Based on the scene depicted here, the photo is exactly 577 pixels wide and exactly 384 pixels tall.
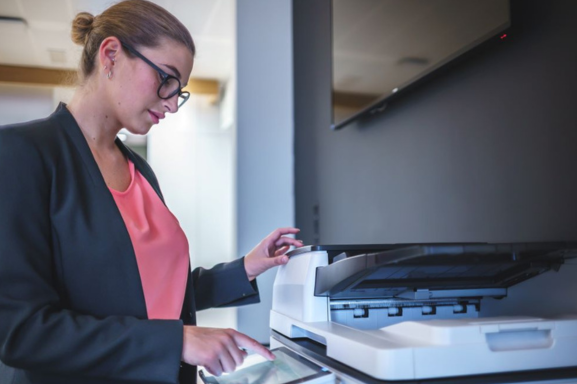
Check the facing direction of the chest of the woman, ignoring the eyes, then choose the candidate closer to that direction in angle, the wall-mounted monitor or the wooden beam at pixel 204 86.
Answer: the wall-mounted monitor

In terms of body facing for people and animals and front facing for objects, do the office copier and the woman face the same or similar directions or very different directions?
very different directions

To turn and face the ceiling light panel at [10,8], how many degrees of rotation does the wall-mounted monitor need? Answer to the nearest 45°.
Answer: approximately 90° to its right

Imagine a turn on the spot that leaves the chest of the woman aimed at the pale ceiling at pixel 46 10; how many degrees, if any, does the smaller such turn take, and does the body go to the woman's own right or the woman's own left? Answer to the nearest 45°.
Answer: approximately 135° to the woman's own left

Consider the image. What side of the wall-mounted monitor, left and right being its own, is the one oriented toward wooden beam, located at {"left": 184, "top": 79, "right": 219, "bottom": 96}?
right

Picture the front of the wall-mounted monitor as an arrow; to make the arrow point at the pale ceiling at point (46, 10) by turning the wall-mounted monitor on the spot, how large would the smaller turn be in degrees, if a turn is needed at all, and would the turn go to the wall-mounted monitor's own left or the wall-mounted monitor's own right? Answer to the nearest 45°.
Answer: approximately 90° to the wall-mounted monitor's own right

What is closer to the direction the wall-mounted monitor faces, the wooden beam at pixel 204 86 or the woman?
the woman

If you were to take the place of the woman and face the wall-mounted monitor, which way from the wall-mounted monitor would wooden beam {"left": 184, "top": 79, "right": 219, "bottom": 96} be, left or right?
left

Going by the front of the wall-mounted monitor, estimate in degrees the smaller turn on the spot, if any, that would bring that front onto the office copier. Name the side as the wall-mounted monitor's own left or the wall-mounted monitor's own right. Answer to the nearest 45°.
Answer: approximately 45° to the wall-mounted monitor's own left
